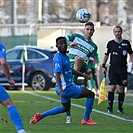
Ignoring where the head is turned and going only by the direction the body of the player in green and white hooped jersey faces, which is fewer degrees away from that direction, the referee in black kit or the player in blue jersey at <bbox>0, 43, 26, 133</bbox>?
the player in blue jersey

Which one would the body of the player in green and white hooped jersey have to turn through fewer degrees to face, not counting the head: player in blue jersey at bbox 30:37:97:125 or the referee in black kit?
the player in blue jersey

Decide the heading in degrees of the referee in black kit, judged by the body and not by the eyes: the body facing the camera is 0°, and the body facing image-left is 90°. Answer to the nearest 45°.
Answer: approximately 0°

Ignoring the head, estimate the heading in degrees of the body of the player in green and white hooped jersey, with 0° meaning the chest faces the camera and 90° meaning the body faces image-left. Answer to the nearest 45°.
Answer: approximately 0°

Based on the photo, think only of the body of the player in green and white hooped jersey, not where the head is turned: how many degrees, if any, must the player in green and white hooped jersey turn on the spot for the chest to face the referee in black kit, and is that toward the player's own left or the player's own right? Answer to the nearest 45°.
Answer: approximately 135° to the player's own left
